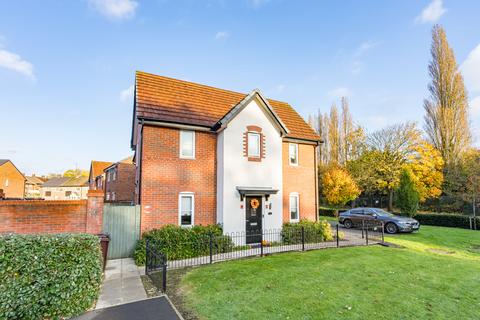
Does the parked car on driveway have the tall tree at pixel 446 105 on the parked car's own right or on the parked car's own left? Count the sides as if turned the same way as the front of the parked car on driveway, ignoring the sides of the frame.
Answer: on the parked car's own left

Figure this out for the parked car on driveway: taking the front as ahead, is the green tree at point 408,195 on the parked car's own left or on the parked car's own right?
on the parked car's own left

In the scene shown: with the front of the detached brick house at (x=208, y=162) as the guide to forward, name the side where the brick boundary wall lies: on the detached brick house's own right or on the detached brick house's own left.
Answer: on the detached brick house's own right

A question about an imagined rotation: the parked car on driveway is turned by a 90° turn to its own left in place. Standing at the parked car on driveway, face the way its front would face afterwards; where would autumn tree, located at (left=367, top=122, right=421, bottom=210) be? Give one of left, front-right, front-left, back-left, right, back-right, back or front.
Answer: front-left

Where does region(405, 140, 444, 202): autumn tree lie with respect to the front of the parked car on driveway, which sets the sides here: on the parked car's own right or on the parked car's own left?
on the parked car's own left

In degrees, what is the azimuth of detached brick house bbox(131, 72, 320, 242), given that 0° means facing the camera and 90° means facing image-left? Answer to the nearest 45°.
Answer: approximately 315°

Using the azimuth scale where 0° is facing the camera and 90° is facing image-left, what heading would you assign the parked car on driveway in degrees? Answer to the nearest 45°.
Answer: approximately 315°
